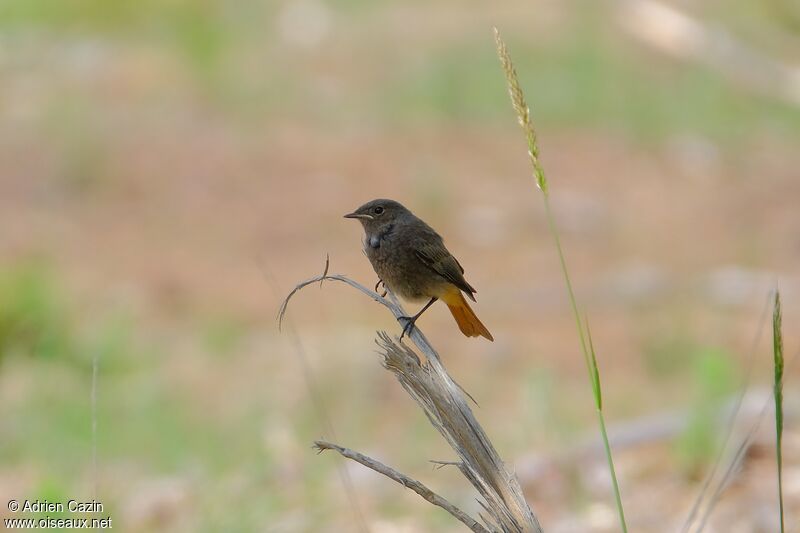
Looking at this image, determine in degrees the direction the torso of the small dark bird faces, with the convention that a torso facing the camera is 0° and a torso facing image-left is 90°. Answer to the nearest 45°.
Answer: approximately 90°
